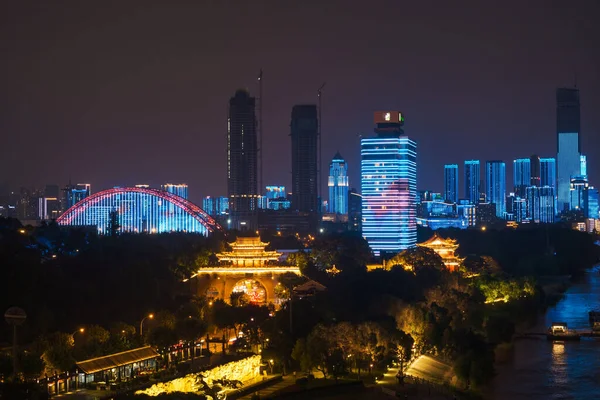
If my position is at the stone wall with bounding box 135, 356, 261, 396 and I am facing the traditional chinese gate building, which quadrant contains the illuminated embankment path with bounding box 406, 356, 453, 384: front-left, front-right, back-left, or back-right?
front-right

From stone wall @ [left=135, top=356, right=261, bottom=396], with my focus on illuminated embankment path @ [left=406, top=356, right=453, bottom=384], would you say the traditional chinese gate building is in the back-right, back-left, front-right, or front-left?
front-left

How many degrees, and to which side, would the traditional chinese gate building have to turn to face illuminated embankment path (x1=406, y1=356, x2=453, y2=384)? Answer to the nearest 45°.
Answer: approximately 45° to its left

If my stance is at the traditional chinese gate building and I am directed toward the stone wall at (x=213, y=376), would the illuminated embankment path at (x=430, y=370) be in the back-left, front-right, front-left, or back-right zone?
front-left

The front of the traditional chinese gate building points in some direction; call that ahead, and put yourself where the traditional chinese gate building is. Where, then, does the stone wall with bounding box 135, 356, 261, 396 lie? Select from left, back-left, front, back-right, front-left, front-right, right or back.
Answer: front

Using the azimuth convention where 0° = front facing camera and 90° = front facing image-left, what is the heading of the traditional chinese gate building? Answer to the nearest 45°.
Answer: approximately 0°
